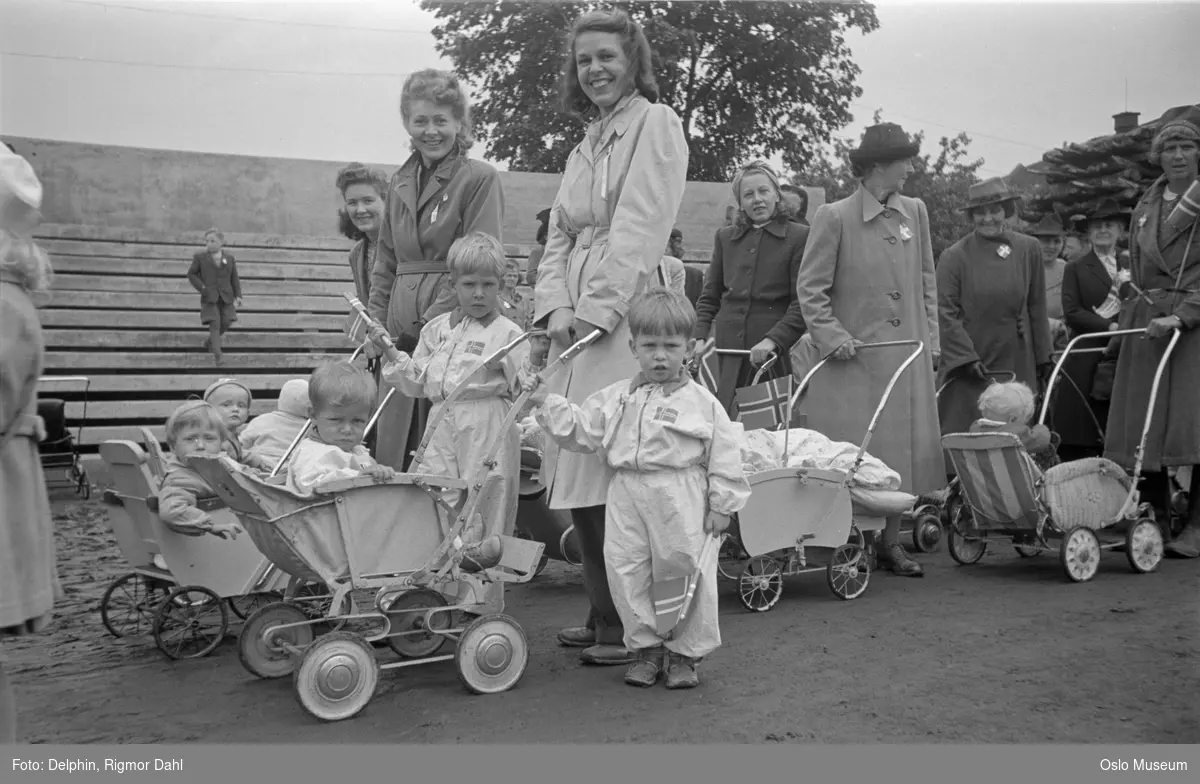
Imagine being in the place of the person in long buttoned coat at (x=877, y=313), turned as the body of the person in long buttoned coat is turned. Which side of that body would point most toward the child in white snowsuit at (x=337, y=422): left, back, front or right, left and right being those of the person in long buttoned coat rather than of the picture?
right

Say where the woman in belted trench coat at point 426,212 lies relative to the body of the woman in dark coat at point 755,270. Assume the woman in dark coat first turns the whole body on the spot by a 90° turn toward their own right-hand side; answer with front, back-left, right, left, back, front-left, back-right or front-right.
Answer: front-left

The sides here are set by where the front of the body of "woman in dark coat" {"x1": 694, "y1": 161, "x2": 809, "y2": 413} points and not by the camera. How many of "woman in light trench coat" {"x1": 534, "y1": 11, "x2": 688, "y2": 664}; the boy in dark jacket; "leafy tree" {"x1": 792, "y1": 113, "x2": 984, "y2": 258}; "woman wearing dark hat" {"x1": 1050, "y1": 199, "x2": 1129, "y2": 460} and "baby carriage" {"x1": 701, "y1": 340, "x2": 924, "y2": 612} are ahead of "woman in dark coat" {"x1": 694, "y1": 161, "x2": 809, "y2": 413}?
2

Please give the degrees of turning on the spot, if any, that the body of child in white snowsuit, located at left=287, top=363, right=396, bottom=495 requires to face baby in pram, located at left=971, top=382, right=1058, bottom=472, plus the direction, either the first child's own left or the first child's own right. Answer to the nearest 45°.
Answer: approximately 45° to the first child's own left

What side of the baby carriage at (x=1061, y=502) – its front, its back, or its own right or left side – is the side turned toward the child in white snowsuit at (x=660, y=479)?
front

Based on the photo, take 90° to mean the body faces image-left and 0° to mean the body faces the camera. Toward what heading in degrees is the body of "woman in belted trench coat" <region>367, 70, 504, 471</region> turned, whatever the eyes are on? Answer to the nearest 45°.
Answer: approximately 45°

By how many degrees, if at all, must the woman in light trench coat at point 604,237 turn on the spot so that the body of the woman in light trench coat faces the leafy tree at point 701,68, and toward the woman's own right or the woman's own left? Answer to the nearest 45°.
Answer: approximately 135° to the woman's own right

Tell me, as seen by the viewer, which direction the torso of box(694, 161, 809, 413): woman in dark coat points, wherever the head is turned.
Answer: toward the camera

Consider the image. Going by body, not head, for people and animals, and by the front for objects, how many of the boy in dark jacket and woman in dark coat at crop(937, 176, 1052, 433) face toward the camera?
2

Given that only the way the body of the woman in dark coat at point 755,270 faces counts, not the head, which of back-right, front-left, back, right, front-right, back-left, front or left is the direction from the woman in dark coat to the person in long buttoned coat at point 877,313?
front-left

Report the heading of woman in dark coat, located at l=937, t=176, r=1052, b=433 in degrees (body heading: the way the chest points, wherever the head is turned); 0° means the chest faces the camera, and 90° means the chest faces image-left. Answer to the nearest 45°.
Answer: approximately 0°

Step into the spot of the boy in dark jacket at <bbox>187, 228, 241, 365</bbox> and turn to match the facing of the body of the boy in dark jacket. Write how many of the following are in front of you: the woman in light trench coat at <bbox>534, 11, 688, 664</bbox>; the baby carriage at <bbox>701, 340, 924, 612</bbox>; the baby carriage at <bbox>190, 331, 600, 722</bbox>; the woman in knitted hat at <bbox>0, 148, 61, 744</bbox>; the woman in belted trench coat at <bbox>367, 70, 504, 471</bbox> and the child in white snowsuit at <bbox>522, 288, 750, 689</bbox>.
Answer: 6

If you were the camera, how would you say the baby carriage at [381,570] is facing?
facing the viewer and to the left of the viewer

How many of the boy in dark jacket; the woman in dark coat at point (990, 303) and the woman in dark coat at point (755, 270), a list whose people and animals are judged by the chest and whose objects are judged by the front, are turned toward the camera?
3

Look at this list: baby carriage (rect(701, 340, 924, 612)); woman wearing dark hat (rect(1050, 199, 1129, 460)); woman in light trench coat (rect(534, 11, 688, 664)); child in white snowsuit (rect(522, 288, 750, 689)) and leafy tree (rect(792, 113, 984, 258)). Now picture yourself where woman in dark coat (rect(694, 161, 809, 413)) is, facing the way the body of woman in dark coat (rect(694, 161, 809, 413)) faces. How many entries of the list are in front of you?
3
